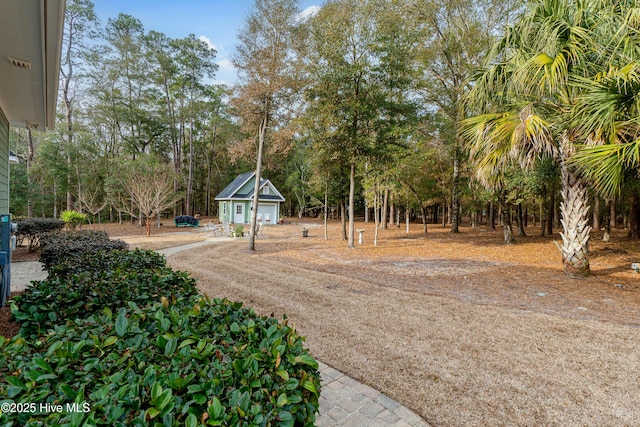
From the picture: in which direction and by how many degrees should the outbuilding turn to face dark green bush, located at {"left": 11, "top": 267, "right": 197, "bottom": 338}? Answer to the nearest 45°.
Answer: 0° — it already faces it

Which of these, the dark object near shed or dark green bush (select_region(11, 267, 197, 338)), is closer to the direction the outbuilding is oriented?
the dark green bush

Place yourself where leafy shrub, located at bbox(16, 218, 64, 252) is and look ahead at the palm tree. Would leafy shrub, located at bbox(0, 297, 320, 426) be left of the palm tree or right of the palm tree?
right

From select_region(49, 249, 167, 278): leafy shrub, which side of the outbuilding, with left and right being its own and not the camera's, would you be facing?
front

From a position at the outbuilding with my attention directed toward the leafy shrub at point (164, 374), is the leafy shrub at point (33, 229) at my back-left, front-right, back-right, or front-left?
front-right

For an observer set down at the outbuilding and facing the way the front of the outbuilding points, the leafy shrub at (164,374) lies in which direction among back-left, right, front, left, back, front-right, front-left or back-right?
front

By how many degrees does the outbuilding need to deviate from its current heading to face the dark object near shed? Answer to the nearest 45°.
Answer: approximately 45° to its right

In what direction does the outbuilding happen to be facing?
toward the camera

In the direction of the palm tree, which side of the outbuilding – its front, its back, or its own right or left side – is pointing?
front

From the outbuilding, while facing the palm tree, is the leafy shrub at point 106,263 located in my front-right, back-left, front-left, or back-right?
front-right
